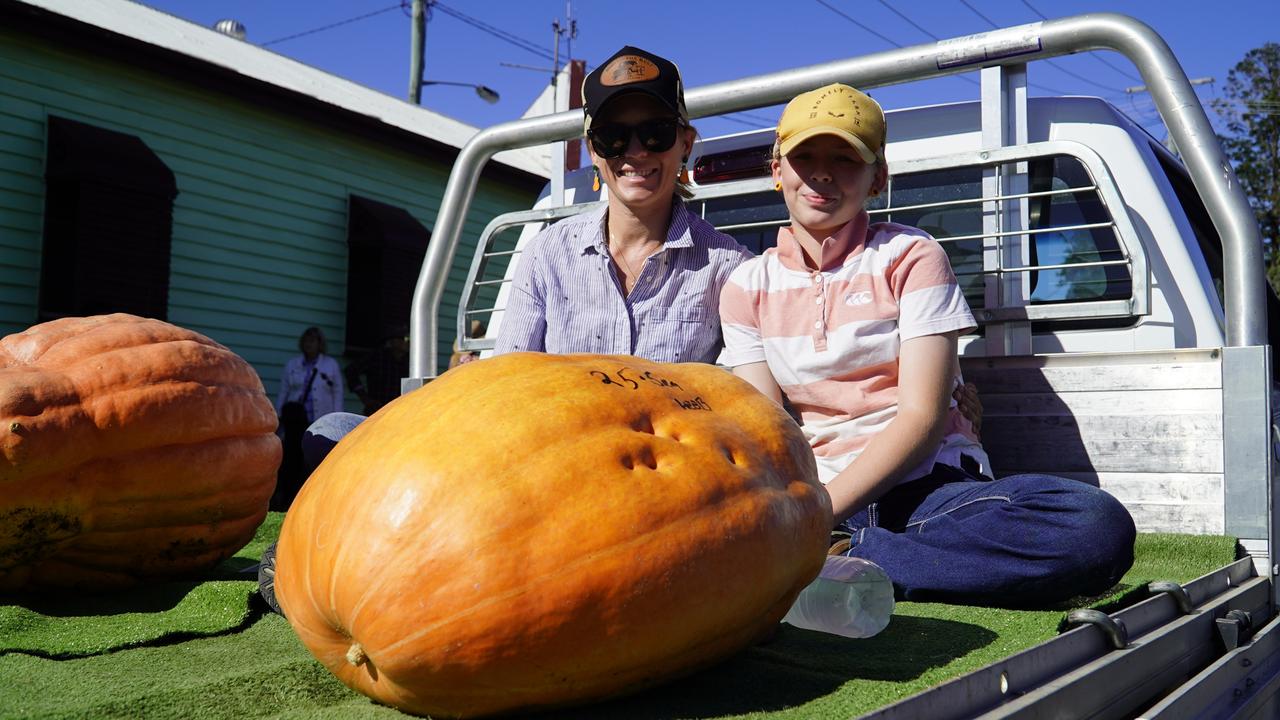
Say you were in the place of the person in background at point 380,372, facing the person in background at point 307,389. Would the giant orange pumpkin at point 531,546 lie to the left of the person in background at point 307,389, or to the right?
left

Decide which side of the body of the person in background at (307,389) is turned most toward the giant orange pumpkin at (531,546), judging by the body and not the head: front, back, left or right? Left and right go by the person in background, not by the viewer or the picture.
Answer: front

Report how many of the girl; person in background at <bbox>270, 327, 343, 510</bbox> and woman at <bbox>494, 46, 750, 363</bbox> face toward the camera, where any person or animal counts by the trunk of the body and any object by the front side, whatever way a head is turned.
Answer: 3

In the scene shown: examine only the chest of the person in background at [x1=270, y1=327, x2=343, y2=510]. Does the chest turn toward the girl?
yes

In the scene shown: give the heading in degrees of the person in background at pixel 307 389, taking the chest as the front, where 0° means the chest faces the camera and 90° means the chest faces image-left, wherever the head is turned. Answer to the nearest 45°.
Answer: approximately 0°

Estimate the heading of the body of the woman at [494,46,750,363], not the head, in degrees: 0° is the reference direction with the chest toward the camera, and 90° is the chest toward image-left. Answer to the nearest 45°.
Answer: approximately 0°

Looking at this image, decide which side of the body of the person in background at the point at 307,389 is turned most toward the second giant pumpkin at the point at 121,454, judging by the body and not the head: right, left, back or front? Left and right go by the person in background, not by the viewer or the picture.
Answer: front

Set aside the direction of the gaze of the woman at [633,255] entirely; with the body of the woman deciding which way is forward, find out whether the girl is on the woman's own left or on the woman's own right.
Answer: on the woman's own left
